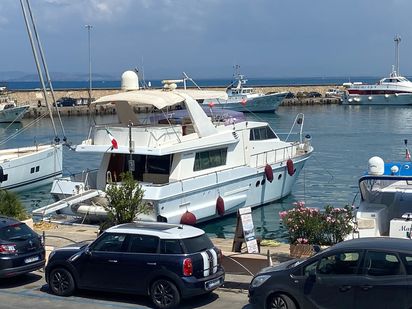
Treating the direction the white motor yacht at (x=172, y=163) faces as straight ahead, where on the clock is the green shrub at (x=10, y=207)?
The green shrub is roughly at 6 o'clock from the white motor yacht.

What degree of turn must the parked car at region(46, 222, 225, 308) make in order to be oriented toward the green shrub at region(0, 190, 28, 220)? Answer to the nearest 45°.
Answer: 0° — it already faces it

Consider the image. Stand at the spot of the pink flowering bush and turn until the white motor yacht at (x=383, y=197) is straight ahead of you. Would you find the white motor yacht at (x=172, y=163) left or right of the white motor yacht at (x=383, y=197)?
left

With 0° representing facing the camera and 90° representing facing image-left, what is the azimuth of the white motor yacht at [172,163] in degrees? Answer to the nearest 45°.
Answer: approximately 225°

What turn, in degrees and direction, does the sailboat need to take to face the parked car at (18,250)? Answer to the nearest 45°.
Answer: approximately 135° to its right

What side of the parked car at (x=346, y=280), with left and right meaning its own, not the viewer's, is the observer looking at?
left

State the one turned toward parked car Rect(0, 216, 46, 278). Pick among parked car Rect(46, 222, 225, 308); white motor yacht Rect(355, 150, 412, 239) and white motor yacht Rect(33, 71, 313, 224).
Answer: parked car Rect(46, 222, 225, 308)

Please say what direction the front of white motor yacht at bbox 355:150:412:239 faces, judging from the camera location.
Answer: facing away from the viewer
